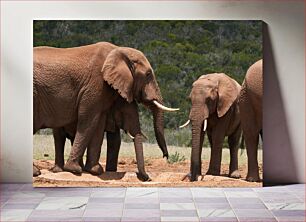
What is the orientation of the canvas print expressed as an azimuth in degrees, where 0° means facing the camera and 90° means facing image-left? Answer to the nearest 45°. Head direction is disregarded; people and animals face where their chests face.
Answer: approximately 0°
